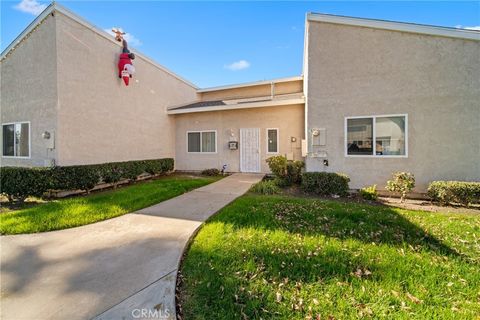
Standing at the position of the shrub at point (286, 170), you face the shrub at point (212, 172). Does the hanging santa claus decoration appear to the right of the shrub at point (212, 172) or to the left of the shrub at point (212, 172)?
left

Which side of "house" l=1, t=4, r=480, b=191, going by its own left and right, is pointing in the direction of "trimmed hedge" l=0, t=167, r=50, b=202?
right

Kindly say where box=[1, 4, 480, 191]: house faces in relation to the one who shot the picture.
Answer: facing the viewer

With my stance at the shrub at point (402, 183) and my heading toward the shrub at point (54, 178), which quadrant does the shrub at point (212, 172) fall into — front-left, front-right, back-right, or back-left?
front-right

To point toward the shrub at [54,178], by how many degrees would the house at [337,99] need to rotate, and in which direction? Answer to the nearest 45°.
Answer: approximately 90° to its right

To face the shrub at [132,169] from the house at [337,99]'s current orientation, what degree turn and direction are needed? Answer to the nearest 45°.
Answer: approximately 90° to its right

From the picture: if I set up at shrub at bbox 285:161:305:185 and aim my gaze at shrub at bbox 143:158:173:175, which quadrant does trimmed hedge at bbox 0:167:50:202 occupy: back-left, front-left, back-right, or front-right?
front-left

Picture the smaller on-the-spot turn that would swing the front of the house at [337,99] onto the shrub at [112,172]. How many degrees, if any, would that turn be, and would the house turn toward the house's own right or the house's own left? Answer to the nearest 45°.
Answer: approximately 90° to the house's own right
